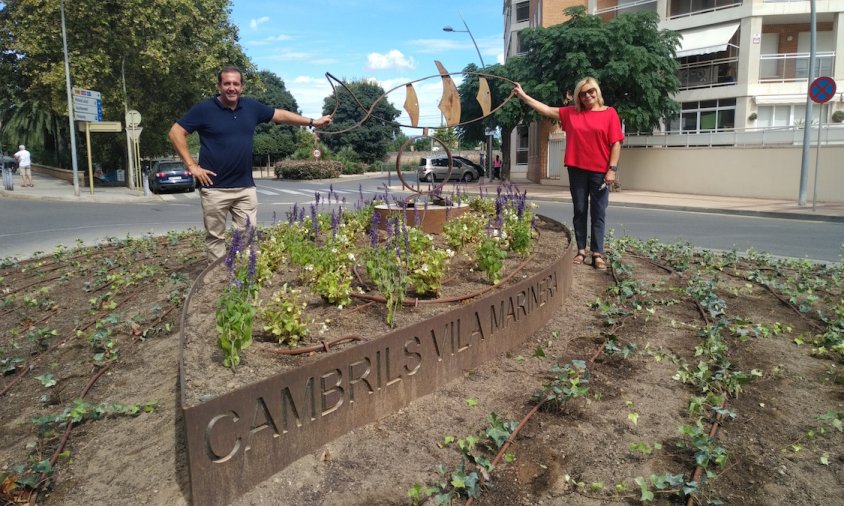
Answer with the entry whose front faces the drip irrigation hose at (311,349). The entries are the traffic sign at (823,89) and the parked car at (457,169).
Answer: the traffic sign

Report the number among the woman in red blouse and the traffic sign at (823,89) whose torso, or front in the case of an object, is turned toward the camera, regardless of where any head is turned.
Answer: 2

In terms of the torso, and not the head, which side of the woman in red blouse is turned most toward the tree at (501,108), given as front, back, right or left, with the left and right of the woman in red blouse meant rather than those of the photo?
back

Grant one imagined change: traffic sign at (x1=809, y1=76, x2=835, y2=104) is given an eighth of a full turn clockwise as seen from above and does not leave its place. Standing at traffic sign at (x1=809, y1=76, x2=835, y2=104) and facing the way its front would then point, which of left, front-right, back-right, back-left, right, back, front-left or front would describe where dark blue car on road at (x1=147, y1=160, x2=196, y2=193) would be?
front-right

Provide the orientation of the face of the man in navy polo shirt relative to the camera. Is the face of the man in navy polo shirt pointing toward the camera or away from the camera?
toward the camera

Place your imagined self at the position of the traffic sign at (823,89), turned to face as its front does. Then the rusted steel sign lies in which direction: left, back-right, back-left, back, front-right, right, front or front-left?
front

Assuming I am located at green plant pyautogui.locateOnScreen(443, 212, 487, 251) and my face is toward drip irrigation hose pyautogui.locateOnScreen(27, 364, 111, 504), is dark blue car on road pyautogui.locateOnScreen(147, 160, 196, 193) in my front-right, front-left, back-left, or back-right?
back-right

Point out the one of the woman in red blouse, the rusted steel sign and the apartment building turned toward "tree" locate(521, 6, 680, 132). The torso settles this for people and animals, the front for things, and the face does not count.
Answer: the apartment building

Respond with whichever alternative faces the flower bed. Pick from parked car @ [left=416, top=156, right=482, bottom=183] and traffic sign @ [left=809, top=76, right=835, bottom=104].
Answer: the traffic sign

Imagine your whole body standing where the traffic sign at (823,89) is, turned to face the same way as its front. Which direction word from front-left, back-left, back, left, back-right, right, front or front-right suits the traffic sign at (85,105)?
right
